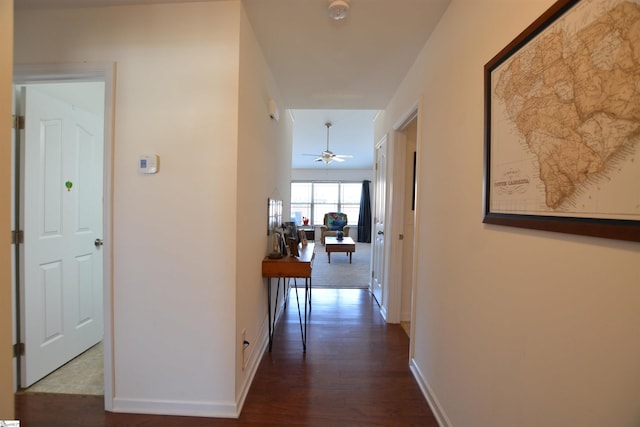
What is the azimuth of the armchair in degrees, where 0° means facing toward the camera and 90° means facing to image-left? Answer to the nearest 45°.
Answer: approximately 0°

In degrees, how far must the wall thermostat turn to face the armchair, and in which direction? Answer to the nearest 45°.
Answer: approximately 135° to its left

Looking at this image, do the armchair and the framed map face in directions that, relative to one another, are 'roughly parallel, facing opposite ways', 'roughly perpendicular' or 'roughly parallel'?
roughly perpendicular

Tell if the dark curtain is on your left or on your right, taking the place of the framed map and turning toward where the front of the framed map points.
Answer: on your right

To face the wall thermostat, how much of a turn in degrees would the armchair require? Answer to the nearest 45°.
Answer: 0° — it already faces it

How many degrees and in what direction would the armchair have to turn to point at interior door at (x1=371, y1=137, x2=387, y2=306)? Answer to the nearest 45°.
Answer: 0° — it already faces it

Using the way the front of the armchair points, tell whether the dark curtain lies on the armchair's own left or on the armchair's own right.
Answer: on the armchair's own left

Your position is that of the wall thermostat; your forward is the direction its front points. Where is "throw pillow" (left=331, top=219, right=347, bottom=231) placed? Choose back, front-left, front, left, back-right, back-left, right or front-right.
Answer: back-left

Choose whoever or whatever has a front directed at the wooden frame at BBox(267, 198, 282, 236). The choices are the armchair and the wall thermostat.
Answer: the armchair
